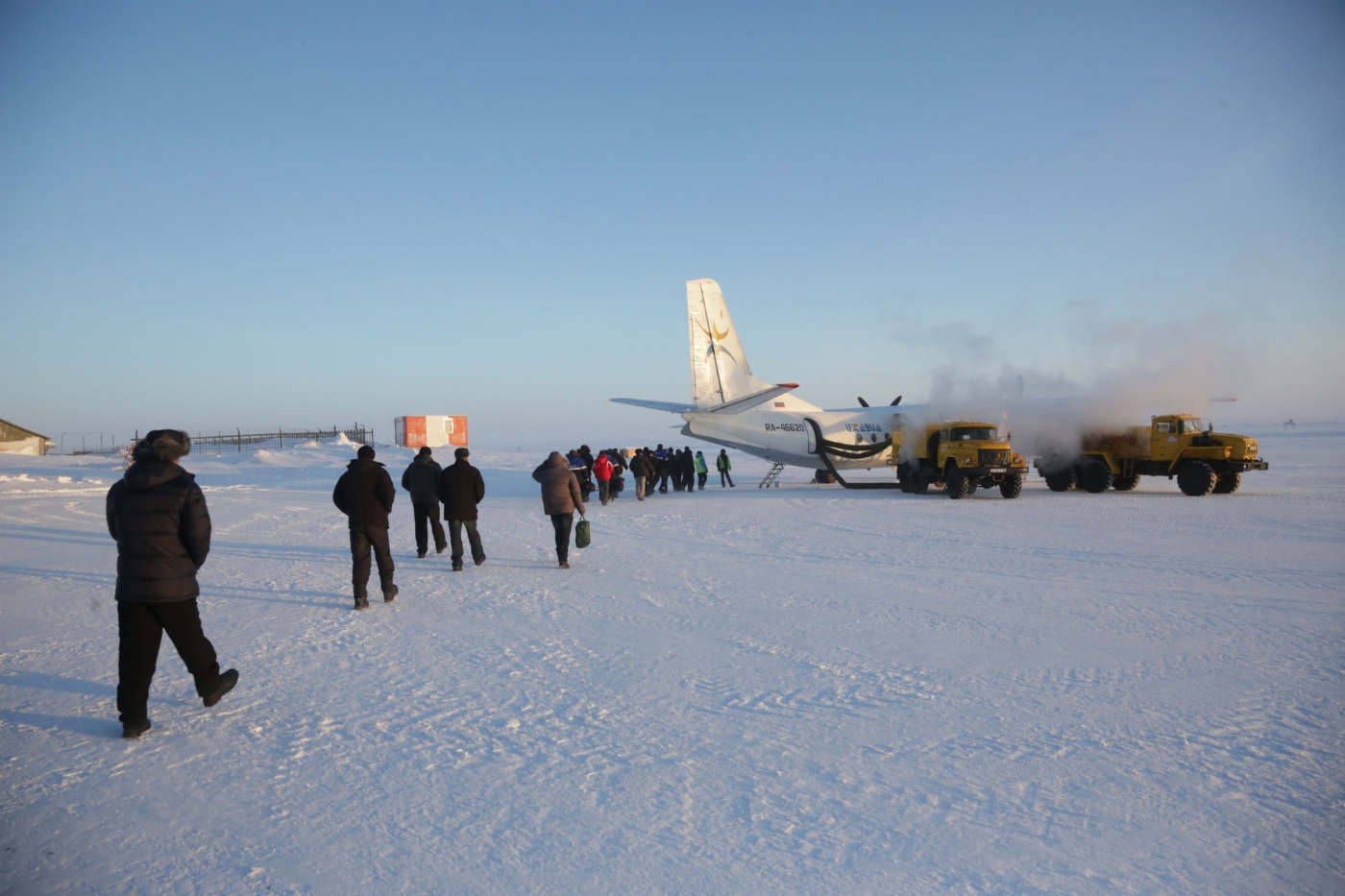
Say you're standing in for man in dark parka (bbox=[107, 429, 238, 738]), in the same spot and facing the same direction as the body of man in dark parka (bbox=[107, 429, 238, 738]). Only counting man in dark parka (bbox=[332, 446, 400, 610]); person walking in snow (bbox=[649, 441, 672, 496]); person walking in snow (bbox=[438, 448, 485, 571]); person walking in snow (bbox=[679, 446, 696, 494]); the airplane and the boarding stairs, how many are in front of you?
6

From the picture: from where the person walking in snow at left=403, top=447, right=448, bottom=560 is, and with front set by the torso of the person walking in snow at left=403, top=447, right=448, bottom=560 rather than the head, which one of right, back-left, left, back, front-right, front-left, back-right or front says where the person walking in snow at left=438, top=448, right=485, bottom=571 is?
right

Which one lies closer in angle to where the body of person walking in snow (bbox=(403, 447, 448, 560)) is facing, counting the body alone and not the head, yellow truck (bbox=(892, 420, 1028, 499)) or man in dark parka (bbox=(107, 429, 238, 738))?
the yellow truck

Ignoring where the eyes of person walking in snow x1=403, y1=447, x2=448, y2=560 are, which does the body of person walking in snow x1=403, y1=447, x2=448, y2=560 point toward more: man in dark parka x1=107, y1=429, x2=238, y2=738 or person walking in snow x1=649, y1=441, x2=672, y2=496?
the person walking in snow

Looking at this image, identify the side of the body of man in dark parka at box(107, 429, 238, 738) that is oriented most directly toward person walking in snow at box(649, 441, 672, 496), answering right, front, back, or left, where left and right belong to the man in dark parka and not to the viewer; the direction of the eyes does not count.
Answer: front

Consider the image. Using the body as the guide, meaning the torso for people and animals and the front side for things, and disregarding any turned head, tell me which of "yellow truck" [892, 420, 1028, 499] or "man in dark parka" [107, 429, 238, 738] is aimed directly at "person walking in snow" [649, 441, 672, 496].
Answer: the man in dark parka

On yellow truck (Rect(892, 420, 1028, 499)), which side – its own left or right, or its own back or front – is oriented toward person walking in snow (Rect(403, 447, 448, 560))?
right

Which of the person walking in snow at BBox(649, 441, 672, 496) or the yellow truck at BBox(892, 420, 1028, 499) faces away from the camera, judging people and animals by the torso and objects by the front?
the person walking in snow

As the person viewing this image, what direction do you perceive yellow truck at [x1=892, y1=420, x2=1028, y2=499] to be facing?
facing the viewer and to the right of the viewer

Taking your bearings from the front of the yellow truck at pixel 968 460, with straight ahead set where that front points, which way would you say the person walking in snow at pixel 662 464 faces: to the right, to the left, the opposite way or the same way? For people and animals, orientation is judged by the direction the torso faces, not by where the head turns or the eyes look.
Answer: the opposite way

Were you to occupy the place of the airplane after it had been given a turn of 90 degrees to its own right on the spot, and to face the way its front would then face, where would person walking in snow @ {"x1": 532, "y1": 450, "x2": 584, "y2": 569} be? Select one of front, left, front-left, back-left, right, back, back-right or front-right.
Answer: front-right

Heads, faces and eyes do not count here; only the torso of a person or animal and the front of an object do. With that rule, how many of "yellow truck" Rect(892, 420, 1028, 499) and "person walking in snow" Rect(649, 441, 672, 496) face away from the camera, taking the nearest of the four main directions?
1

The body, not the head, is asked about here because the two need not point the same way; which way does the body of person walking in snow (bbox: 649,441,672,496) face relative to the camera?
away from the camera

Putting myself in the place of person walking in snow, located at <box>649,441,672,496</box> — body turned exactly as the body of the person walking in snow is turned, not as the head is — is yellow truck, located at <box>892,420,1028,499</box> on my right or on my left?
on my right

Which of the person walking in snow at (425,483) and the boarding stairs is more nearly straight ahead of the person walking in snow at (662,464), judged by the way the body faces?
the boarding stairs

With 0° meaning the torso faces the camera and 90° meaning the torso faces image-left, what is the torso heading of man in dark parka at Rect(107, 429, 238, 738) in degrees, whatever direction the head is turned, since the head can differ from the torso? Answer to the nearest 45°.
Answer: approximately 225°

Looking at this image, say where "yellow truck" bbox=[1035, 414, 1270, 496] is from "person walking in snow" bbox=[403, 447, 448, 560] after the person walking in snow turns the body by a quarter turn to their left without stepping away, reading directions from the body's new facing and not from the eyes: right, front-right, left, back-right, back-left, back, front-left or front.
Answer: back-right

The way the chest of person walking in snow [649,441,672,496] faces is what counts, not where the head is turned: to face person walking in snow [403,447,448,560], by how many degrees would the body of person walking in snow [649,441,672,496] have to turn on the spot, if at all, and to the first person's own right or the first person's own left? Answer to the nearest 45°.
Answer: approximately 180°

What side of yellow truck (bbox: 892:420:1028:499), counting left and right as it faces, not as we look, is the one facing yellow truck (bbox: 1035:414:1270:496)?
left
